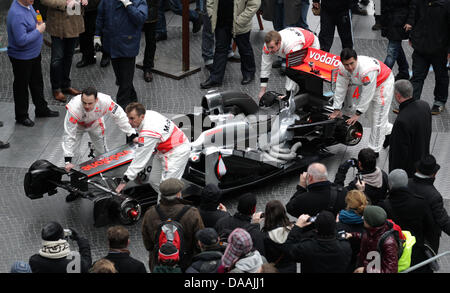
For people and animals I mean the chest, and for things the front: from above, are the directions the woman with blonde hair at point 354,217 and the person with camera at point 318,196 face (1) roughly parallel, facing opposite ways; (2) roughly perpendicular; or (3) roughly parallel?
roughly parallel

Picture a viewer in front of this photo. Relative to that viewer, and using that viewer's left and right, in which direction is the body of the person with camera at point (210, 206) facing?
facing away from the viewer and to the right of the viewer

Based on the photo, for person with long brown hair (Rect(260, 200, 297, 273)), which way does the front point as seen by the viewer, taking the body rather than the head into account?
away from the camera

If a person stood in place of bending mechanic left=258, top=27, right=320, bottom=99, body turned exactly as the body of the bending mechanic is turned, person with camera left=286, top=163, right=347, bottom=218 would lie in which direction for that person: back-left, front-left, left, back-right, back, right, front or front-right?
front-left

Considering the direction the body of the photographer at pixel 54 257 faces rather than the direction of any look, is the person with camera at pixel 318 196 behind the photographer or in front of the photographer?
in front

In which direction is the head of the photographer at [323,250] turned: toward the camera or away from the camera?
away from the camera

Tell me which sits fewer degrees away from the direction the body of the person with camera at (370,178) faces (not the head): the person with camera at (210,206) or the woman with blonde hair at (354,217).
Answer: the person with camera

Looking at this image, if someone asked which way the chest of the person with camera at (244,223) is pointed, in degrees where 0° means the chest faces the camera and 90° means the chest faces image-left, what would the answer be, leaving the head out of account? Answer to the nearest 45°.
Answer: approximately 225°

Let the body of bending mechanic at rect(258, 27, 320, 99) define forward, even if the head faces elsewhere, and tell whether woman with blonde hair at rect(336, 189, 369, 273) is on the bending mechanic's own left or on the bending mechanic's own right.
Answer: on the bending mechanic's own left

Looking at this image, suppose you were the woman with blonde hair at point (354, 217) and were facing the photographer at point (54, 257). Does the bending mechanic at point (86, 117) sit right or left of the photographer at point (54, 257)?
right

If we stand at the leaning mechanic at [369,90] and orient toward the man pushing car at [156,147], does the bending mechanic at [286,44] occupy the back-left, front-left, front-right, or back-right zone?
front-right

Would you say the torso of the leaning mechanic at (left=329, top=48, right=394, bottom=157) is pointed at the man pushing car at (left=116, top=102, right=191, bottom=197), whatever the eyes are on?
yes

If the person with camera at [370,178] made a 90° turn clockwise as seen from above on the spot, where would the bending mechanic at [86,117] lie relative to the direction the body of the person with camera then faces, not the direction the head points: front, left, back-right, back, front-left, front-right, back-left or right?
back-left

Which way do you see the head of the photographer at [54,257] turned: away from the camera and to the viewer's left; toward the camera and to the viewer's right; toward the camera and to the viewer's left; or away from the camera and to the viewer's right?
away from the camera and to the viewer's right

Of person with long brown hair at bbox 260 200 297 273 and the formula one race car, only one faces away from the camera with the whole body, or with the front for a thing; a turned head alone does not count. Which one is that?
the person with long brown hair

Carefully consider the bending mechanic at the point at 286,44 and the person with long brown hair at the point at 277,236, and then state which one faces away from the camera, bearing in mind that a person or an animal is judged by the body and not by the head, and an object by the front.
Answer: the person with long brown hair

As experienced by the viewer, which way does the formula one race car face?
facing the viewer and to the left of the viewer

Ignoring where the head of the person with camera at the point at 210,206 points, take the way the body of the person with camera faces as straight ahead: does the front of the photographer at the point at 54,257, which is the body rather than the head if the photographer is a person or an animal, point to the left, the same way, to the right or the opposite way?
the same way
